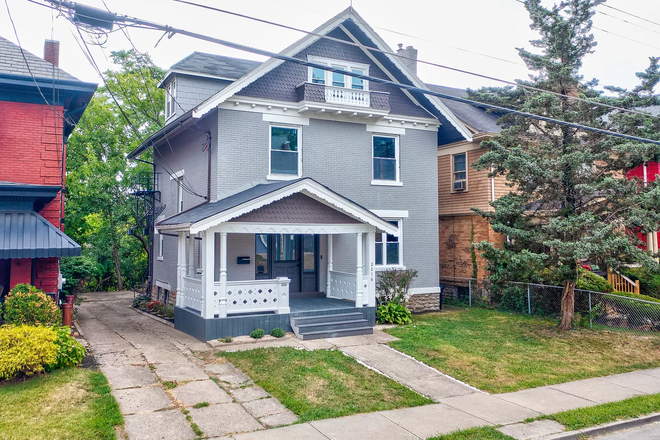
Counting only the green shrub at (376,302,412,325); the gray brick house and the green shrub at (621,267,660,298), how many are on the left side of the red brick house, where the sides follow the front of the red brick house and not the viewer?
3

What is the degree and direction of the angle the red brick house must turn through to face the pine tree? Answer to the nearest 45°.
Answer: approximately 45° to its left

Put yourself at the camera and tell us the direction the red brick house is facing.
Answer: facing the viewer

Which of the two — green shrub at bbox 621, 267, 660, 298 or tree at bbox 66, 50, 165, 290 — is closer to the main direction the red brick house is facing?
the green shrub

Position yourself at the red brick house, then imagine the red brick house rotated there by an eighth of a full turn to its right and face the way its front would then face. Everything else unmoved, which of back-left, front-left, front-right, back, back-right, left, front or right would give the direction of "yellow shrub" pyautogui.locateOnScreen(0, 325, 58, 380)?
front-left

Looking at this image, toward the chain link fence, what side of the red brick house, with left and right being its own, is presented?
left

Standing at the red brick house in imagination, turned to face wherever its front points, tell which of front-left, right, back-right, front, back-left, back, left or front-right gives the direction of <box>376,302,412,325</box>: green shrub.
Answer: left

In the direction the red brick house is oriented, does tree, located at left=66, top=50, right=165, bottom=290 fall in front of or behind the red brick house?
behind

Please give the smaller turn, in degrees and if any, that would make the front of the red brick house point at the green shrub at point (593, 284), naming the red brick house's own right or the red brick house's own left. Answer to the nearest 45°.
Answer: approximately 90° to the red brick house's own left

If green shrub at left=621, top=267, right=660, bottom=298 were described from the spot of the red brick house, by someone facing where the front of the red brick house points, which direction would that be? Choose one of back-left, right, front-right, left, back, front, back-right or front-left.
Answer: left

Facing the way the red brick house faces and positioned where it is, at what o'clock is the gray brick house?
The gray brick house is roughly at 9 o'clock from the red brick house.
